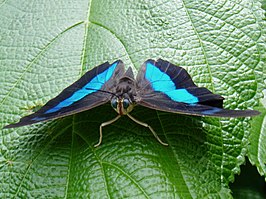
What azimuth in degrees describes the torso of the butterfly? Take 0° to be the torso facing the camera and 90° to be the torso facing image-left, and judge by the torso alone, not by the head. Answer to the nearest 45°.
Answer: approximately 0°
